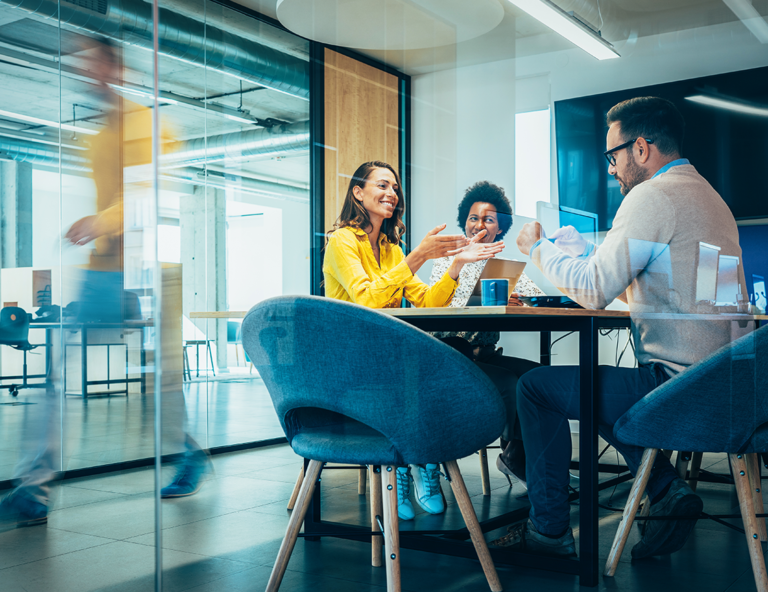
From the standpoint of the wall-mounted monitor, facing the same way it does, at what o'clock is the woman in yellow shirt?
The woman in yellow shirt is roughly at 2 o'clock from the wall-mounted monitor.

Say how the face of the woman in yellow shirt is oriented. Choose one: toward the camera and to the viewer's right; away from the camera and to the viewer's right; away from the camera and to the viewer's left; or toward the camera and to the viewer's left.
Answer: toward the camera and to the viewer's right

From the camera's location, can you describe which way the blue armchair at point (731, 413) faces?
facing away from the viewer and to the left of the viewer

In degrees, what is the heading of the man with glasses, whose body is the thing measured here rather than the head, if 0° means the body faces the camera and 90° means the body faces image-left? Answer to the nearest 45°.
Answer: approximately 90°

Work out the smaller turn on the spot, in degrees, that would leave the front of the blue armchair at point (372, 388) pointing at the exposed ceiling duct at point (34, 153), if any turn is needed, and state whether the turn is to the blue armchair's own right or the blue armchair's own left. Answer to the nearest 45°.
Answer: approximately 90° to the blue armchair's own left

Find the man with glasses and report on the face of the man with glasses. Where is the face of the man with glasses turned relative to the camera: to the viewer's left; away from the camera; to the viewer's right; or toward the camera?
to the viewer's left

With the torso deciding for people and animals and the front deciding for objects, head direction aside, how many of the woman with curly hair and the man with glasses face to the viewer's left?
1

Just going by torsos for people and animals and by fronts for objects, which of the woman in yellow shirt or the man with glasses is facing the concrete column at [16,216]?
the man with glasses
